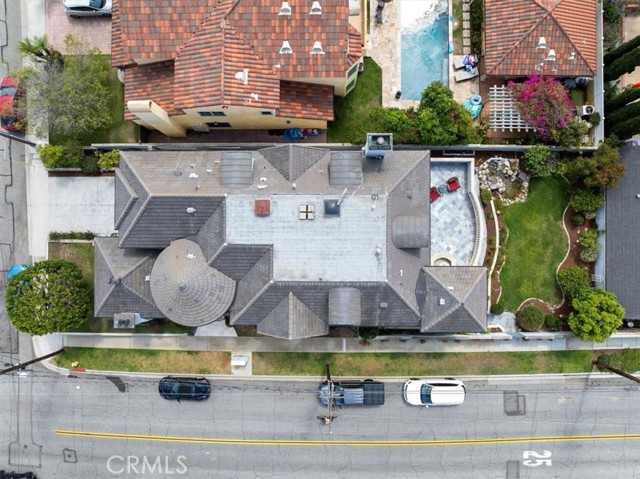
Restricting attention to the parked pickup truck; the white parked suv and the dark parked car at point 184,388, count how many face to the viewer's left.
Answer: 3

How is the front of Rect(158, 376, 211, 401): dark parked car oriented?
to the viewer's left

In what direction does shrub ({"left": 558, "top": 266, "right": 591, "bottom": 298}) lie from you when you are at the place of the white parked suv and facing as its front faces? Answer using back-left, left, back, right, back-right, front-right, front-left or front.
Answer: back

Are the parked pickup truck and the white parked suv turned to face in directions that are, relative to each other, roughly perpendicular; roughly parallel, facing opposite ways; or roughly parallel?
roughly parallel

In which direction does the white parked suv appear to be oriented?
to the viewer's left

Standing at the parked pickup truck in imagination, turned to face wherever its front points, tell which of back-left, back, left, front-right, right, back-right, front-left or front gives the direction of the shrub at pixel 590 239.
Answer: back

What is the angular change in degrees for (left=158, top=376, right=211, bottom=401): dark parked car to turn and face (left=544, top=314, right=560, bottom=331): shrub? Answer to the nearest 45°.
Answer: approximately 180°

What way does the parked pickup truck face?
to the viewer's left

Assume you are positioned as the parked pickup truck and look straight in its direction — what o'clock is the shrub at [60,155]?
The shrub is roughly at 12 o'clock from the parked pickup truck.

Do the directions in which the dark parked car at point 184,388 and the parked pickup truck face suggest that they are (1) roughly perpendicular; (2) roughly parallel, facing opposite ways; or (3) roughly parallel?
roughly parallel

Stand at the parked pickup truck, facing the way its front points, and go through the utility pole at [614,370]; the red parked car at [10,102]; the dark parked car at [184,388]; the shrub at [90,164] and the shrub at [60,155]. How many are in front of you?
4

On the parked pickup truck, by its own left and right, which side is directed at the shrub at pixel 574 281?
back
